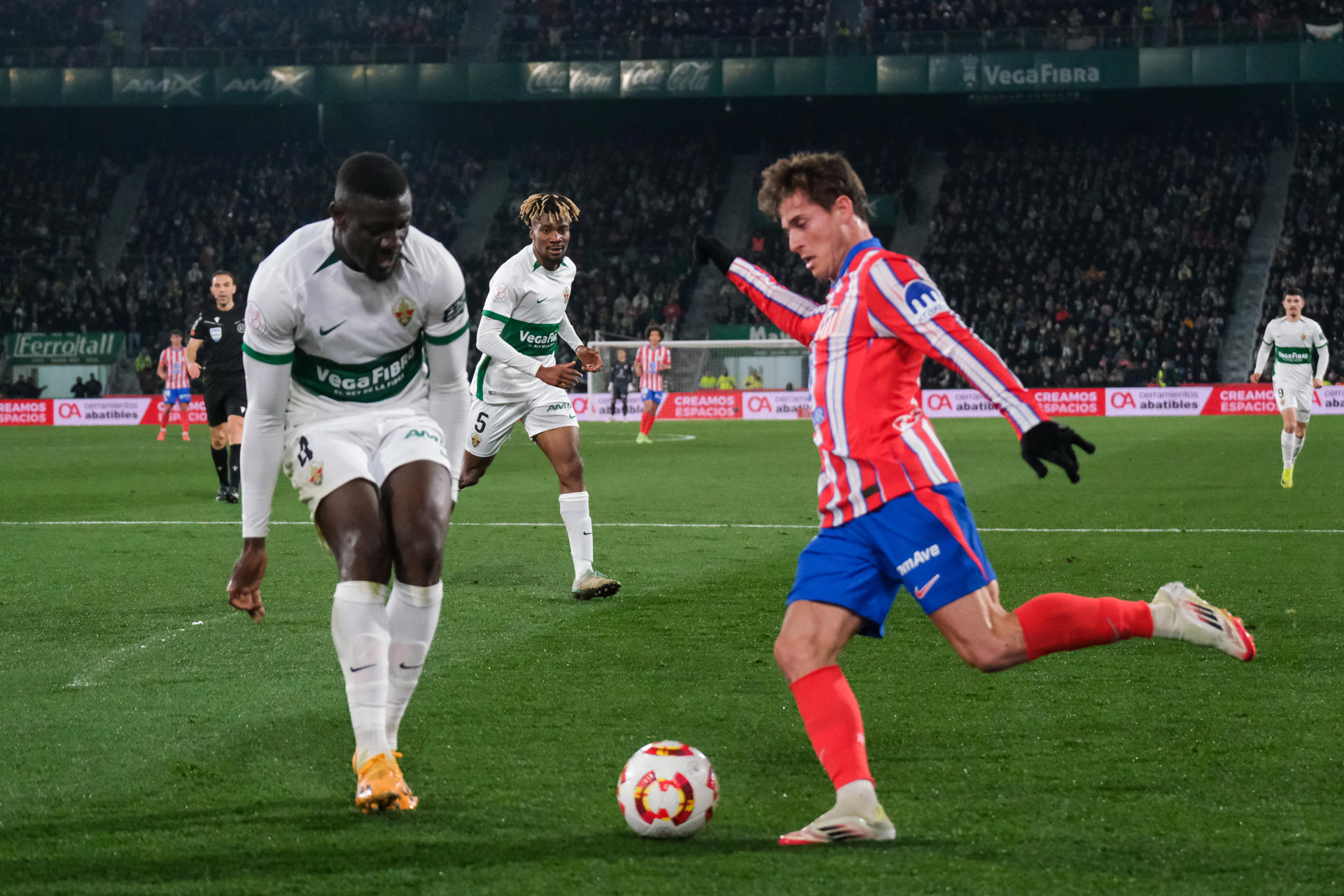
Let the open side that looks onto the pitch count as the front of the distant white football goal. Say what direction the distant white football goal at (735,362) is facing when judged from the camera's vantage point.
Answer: facing the viewer

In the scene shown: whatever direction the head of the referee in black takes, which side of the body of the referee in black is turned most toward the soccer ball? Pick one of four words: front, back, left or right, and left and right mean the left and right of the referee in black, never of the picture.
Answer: front

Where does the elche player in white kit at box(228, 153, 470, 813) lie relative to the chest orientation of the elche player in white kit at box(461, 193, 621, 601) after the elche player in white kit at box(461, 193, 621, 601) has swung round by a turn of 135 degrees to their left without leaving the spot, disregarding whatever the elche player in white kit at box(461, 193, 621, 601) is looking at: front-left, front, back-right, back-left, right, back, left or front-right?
back

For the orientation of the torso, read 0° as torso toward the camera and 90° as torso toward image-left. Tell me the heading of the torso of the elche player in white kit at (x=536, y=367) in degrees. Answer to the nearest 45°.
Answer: approximately 315°

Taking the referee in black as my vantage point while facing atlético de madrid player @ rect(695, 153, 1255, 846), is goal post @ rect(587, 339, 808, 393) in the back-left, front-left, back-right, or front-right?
back-left

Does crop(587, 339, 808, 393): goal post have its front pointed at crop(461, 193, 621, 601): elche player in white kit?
yes

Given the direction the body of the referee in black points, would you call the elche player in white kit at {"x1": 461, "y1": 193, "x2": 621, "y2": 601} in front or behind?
in front

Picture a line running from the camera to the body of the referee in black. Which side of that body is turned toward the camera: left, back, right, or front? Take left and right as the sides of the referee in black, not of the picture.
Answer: front

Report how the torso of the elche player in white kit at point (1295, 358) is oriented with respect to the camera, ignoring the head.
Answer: toward the camera

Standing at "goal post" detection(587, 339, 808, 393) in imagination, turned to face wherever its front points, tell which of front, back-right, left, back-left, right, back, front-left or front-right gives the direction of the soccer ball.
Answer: front

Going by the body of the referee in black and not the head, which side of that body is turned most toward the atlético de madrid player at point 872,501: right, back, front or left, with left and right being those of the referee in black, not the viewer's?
front
